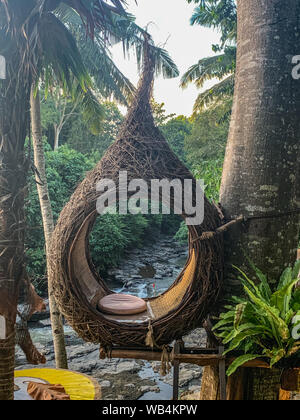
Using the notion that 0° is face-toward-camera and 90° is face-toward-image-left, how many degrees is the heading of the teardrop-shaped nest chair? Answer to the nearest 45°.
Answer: approximately 0°

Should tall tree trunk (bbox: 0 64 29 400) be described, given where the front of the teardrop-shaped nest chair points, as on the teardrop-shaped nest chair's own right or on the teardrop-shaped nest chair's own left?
on the teardrop-shaped nest chair's own right

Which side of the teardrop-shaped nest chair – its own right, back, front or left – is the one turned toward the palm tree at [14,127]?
right
